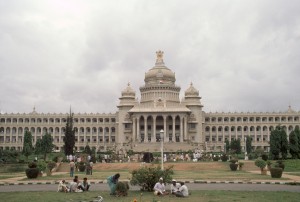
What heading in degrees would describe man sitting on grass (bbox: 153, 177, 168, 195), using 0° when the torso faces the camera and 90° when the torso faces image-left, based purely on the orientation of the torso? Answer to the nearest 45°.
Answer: approximately 0°

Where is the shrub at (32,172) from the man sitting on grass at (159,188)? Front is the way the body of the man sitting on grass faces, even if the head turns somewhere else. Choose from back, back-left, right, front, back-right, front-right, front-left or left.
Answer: back-right

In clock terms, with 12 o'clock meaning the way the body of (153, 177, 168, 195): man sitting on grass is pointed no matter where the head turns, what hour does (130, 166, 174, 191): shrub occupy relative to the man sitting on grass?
The shrub is roughly at 5 o'clock from the man sitting on grass.

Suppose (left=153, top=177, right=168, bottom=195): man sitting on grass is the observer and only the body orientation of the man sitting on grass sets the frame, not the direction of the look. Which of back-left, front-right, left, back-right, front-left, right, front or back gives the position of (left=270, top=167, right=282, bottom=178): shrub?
back-left

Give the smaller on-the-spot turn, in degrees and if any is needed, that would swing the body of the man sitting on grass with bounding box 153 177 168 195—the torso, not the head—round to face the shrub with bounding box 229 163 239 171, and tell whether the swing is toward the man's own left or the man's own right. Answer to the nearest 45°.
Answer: approximately 180°
